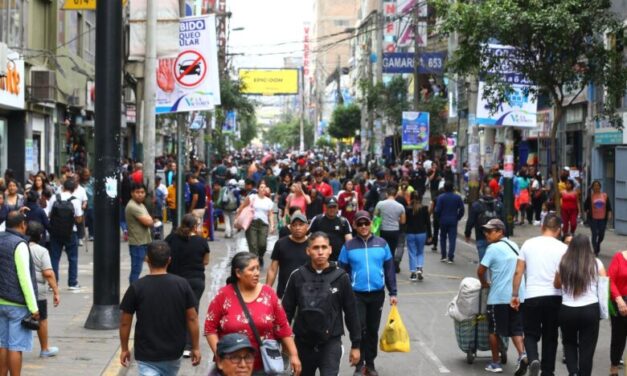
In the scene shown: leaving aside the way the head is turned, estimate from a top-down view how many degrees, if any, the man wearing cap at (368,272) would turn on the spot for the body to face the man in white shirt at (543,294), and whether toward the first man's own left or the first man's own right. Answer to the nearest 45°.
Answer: approximately 90° to the first man's own left

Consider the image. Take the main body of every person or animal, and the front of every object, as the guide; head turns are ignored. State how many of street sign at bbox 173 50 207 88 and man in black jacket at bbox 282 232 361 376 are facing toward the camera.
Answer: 2

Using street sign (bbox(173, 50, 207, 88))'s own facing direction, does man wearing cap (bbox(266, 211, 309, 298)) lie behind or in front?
in front

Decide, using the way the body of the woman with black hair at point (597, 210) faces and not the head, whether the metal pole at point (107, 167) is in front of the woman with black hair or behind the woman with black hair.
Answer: in front

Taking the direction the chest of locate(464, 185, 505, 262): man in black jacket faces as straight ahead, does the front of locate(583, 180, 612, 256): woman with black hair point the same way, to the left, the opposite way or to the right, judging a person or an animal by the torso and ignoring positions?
the opposite way
